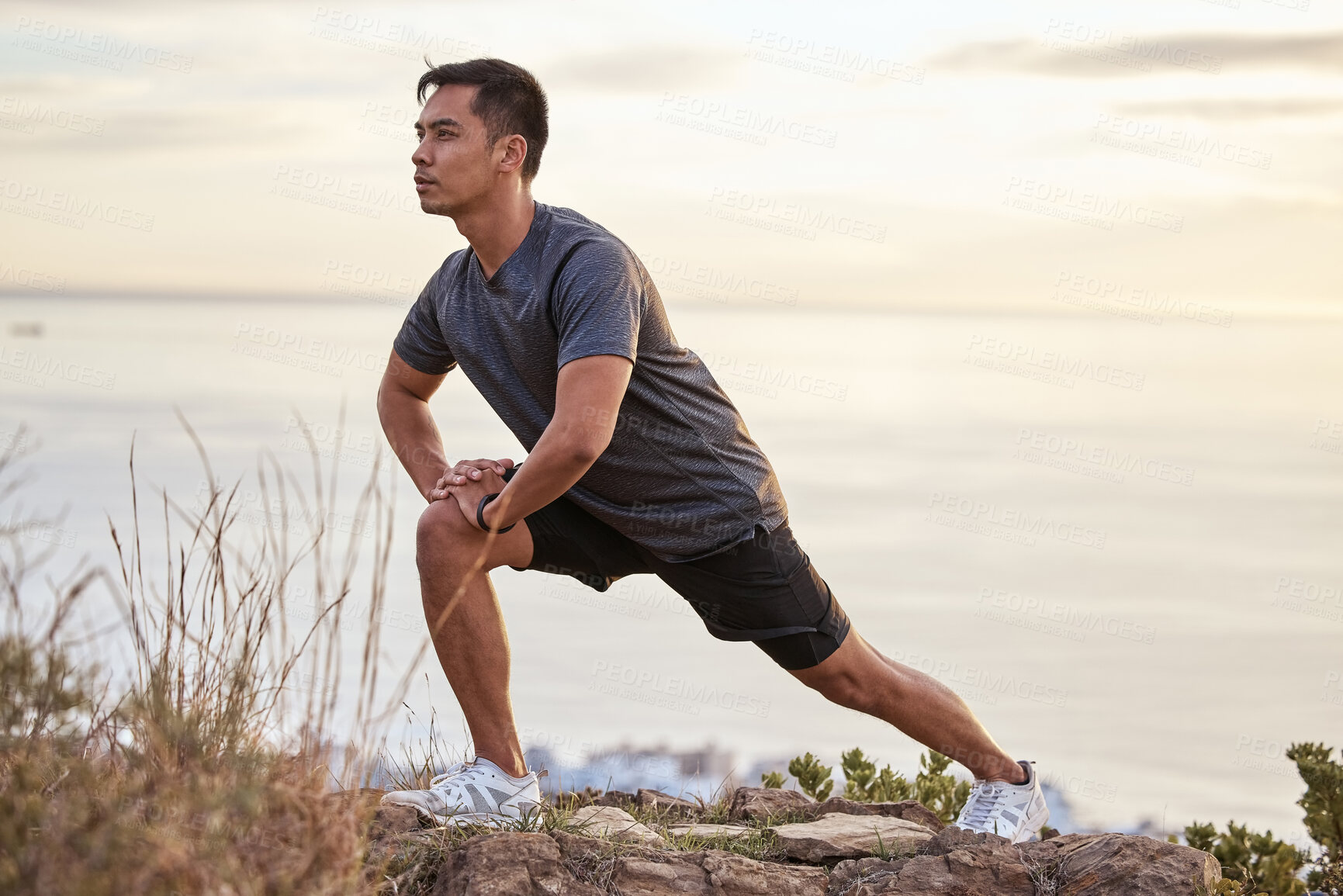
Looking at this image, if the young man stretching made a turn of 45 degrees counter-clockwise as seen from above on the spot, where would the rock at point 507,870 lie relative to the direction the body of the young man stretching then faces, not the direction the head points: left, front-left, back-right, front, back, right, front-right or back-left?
front

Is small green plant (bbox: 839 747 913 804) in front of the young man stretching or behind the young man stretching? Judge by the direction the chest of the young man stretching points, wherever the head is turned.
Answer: behind

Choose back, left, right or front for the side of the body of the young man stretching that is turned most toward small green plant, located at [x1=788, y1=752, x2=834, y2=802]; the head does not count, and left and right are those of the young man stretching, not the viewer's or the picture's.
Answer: back

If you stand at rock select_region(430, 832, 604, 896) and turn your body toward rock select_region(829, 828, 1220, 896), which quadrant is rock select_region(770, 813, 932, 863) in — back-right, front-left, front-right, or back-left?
front-left

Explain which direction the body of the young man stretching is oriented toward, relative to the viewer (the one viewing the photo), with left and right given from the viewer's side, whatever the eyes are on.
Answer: facing the viewer and to the left of the viewer

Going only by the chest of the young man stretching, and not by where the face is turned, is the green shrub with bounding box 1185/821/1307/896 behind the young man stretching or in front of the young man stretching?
behind

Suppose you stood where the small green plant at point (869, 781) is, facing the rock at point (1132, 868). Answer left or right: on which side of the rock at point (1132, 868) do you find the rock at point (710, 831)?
right

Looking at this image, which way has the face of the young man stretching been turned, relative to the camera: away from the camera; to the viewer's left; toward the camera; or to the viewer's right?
to the viewer's left
